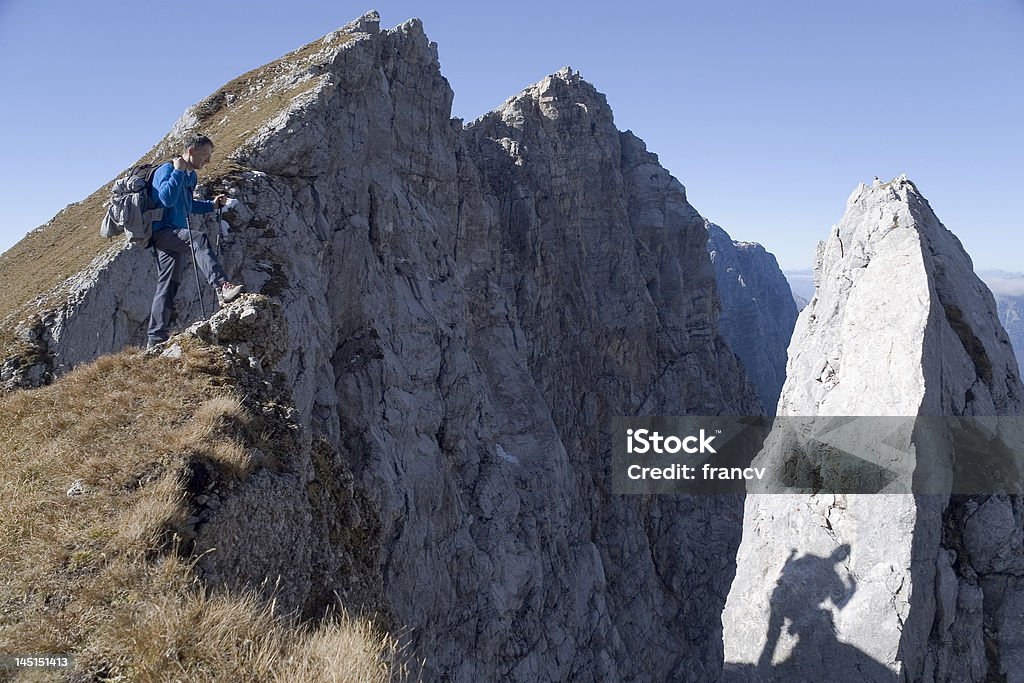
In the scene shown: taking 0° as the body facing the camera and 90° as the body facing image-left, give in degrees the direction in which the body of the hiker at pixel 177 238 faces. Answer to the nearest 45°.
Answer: approximately 270°
